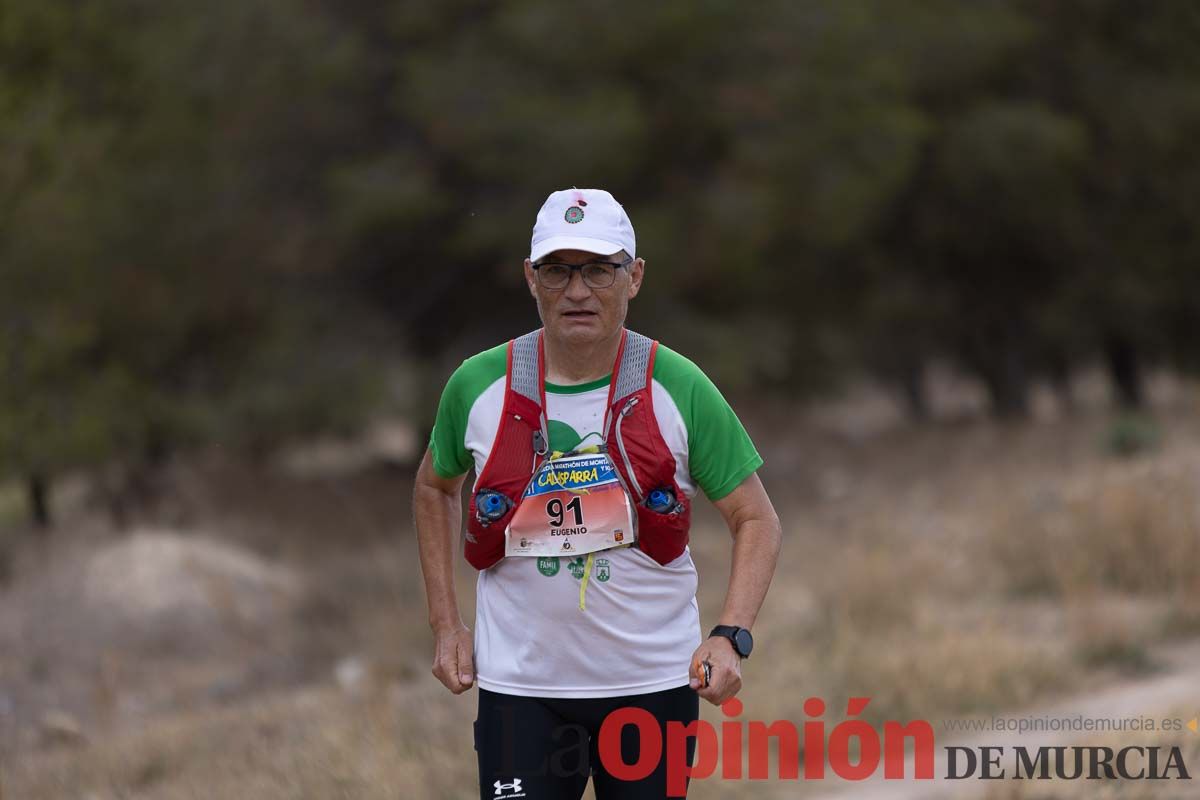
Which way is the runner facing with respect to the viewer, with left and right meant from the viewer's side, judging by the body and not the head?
facing the viewer

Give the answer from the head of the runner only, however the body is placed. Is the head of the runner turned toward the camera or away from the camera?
toward the camera
